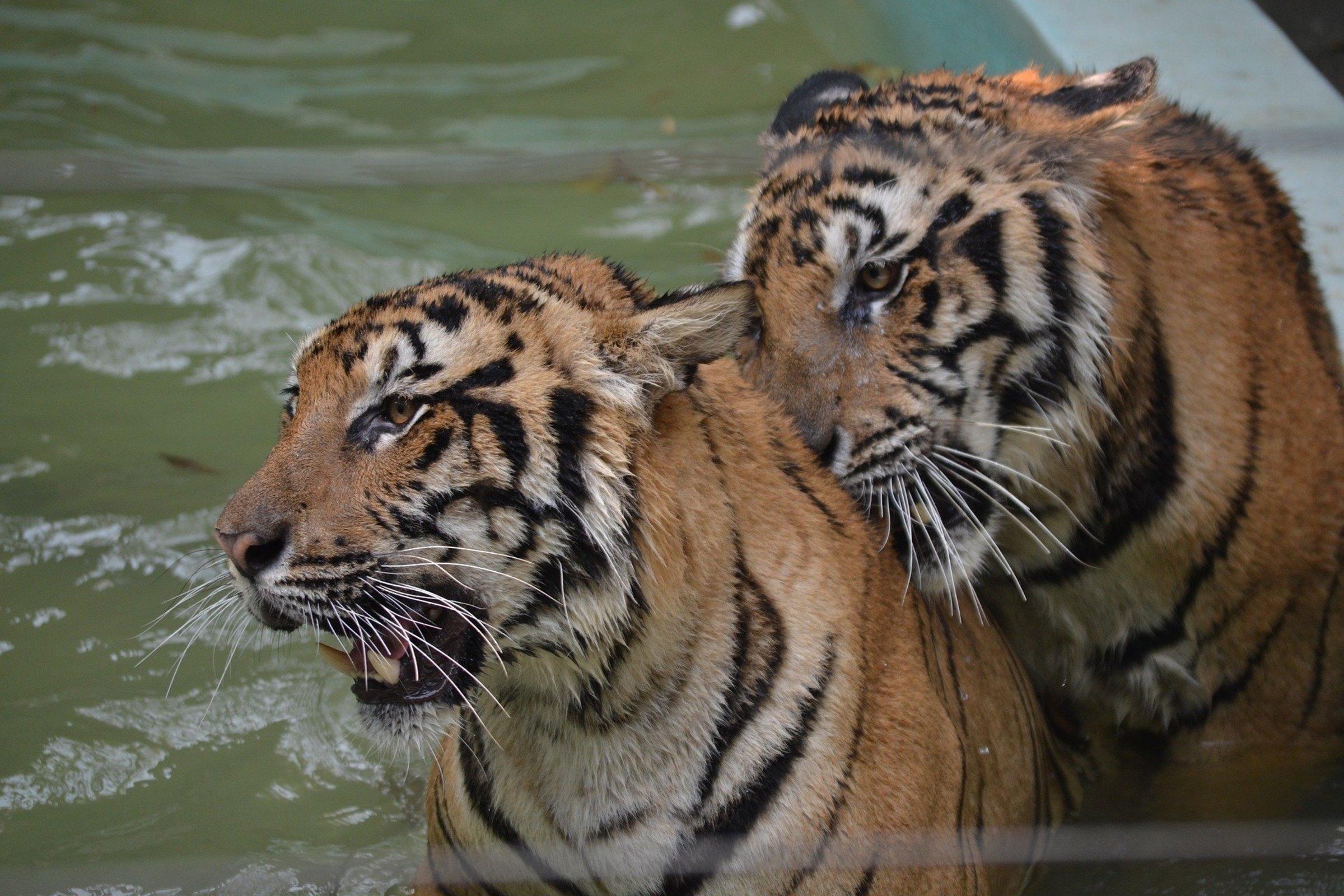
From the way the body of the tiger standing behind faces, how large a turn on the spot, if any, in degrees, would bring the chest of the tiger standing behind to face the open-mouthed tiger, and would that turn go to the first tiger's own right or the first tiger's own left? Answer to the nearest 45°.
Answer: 0° — it already faces it

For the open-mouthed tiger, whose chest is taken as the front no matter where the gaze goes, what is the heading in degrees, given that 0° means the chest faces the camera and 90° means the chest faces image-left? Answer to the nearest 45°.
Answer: approximately 45°

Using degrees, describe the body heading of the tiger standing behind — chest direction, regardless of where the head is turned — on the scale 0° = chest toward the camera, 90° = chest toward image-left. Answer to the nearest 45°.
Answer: approximately 45°

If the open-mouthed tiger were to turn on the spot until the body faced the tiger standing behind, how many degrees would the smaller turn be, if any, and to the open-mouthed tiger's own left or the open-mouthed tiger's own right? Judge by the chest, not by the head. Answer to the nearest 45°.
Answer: approximately 180°
